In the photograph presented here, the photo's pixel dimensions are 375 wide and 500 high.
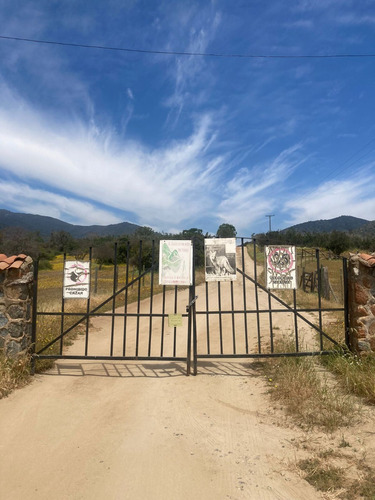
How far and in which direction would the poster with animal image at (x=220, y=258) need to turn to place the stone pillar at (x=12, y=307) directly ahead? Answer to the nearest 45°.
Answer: approximately 90° to its right

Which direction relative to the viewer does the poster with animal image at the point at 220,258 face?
toward the camera

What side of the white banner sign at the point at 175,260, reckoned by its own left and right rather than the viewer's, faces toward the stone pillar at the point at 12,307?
right

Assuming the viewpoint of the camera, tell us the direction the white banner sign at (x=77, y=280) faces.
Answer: facing the viewer

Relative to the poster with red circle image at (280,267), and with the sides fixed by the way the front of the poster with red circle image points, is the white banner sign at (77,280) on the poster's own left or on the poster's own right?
on the poster's own right

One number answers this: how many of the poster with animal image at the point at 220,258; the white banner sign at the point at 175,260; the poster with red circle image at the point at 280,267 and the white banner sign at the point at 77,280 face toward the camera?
4

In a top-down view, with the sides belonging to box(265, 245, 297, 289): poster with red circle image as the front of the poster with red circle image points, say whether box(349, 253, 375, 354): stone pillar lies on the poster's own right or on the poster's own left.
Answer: on the poster's own left

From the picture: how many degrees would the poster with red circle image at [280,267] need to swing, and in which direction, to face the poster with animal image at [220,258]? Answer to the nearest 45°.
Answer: approximately 90° to its right

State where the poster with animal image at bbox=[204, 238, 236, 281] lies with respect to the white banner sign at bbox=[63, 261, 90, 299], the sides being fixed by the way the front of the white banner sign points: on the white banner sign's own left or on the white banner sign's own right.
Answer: on the white banner sign's own left

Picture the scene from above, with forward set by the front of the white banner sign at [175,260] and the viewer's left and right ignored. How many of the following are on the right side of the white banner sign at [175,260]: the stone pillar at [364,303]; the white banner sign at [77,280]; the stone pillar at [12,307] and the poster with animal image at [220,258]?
2

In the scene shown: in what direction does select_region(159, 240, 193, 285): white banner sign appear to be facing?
toward the camera

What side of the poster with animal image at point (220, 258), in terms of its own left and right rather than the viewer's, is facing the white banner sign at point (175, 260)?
right

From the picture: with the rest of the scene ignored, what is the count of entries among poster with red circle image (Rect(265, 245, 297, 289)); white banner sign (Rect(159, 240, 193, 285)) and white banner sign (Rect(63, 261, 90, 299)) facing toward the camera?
3
